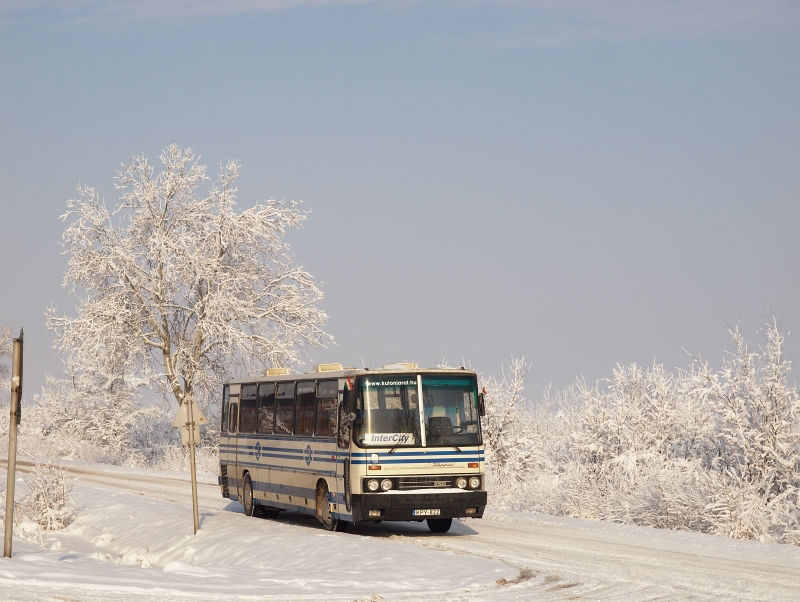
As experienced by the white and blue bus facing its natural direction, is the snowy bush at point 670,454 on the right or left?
on its left

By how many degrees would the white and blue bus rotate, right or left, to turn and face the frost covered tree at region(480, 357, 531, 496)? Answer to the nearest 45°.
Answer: approximately 135° to its left

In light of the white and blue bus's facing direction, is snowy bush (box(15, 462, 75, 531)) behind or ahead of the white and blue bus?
behind

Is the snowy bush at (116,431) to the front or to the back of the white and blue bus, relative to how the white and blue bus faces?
to the back

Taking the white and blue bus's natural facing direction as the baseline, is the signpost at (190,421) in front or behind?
behind

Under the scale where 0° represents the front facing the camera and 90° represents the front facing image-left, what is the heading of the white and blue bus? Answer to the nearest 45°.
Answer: approximately 315°
